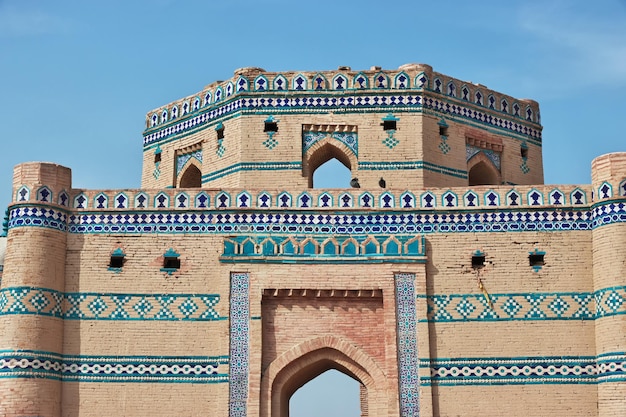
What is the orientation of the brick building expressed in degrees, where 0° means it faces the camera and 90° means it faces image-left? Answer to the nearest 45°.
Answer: approximately 0°
